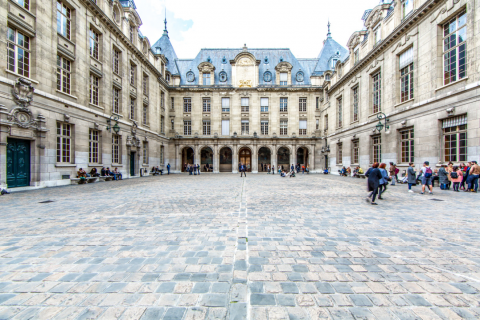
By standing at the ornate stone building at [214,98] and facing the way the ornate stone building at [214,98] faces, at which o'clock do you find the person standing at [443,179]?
The person standing is roughly at 10 o'clock from the ornate stone building.

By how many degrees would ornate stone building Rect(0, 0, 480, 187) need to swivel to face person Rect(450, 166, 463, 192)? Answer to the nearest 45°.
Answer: approximately 45° to its left

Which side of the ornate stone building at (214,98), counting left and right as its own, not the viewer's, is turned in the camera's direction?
front
